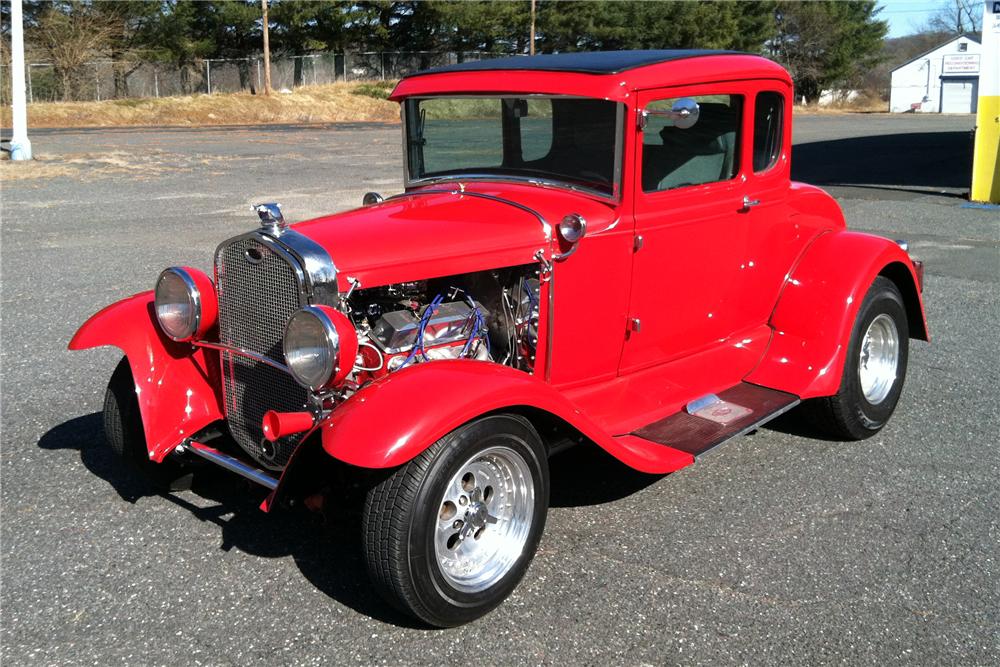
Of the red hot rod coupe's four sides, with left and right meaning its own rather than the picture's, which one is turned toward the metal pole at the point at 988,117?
back

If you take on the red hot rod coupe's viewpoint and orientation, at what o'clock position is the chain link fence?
The chain link fence is roughly at 4 o'clock from the red hot rod coupe.

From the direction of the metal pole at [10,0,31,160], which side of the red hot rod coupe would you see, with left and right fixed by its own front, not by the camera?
right

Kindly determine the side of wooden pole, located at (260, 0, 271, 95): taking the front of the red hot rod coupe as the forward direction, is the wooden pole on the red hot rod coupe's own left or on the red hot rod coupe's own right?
on the red hot rod coupe's own right

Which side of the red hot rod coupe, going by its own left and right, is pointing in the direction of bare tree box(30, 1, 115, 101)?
right

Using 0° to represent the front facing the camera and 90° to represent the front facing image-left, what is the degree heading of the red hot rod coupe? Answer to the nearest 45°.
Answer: approximately 45°
